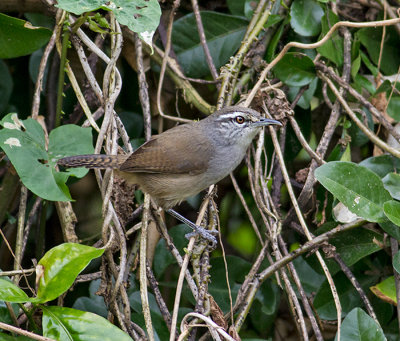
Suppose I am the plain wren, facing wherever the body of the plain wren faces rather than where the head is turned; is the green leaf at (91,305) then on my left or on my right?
on my right

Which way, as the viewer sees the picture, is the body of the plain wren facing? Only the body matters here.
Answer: to the viewer's right

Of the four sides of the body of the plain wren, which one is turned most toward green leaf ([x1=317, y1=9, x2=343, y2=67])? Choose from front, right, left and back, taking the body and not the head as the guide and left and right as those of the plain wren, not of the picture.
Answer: front

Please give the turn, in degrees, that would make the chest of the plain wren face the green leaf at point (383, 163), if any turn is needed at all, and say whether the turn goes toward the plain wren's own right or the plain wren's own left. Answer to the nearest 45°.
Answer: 0° — it already faces it

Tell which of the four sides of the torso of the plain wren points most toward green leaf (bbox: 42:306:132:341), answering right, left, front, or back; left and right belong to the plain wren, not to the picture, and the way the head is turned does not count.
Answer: right

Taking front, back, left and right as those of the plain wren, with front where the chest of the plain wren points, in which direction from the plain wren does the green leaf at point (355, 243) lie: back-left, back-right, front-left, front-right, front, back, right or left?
front-left

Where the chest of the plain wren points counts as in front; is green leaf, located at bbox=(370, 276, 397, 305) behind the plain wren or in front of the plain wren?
in front
